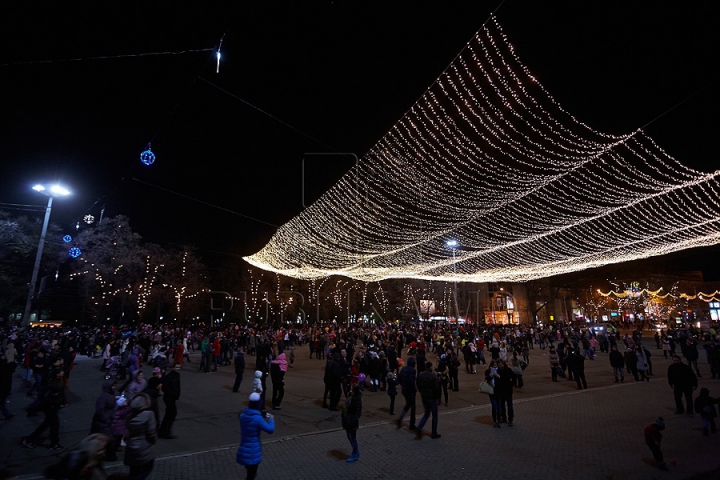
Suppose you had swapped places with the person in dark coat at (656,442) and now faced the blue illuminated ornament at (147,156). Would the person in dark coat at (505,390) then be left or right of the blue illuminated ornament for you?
right

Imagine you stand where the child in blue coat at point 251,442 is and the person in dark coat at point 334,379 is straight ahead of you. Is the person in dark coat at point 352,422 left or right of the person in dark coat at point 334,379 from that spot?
right

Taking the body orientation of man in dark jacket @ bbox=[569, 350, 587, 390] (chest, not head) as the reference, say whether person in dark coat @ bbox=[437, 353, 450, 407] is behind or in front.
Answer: behind

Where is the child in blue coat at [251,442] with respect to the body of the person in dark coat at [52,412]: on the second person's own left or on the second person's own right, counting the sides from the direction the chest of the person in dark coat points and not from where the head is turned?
on the second person's own right

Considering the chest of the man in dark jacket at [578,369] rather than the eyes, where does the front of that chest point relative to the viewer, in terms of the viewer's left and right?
facing away from the viewer

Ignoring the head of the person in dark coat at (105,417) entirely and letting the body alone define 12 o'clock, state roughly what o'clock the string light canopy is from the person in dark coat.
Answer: The string light canopy is roughly at 12 o'clock from the person in dark coat.

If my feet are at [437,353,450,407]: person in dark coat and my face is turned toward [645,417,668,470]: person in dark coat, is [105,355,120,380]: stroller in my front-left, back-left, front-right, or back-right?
back-right
